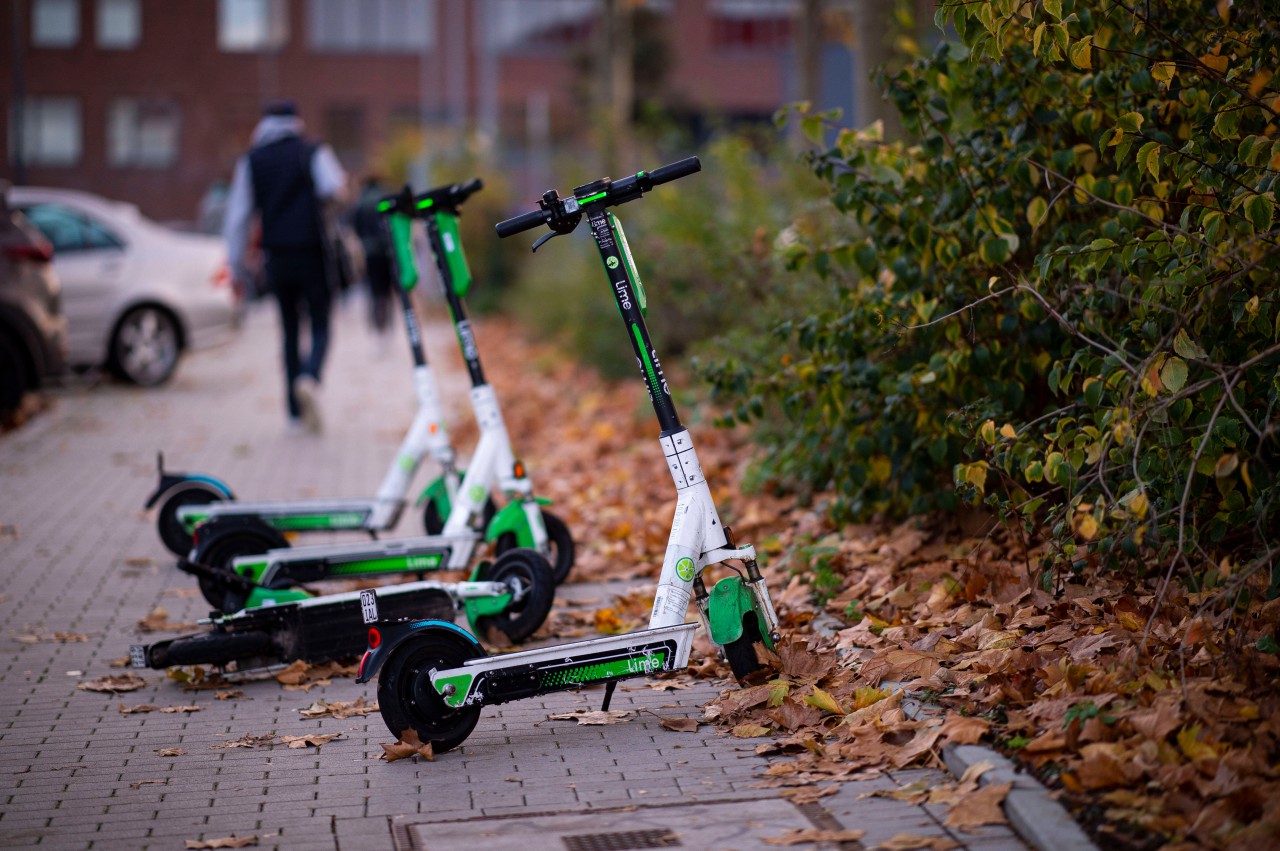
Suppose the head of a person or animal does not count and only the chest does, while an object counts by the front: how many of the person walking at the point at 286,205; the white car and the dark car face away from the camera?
1

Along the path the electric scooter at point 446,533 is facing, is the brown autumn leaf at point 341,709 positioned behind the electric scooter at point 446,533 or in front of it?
behind

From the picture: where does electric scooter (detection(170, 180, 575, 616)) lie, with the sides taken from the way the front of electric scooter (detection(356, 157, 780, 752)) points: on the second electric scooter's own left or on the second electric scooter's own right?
on the second electric scooter's own left

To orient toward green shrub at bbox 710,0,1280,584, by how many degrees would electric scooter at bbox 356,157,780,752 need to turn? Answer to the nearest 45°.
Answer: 0° — it already faces it

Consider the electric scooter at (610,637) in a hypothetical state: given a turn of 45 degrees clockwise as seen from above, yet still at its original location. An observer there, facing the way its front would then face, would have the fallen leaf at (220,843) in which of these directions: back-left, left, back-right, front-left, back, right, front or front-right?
back-right

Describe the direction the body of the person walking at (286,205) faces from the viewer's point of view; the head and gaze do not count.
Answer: away from the camera

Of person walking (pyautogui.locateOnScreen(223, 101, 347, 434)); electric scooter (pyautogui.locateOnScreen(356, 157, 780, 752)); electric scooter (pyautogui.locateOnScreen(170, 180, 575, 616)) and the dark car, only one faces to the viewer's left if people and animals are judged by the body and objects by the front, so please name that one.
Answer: the dark car

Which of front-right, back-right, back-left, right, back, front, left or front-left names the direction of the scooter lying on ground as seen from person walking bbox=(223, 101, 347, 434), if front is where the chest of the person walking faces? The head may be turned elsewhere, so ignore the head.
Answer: back

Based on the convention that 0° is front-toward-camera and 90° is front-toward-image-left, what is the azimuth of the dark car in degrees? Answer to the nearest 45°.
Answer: approximately 90°

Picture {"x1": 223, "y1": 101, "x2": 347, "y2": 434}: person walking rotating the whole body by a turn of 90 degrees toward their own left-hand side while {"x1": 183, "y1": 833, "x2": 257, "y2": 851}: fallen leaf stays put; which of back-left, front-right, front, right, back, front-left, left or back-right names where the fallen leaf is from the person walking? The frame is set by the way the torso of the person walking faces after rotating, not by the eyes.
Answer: left

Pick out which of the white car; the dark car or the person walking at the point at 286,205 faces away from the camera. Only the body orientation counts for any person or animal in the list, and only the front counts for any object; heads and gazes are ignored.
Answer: the person walking

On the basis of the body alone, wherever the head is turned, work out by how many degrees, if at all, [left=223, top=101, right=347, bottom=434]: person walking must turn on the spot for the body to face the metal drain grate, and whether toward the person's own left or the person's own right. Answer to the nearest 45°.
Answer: approximately 180°

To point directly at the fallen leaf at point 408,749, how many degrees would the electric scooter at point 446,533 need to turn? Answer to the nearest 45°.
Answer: approximately 135° to its right

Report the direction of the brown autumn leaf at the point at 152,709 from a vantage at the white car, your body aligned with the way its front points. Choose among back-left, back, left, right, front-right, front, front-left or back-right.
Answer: left
